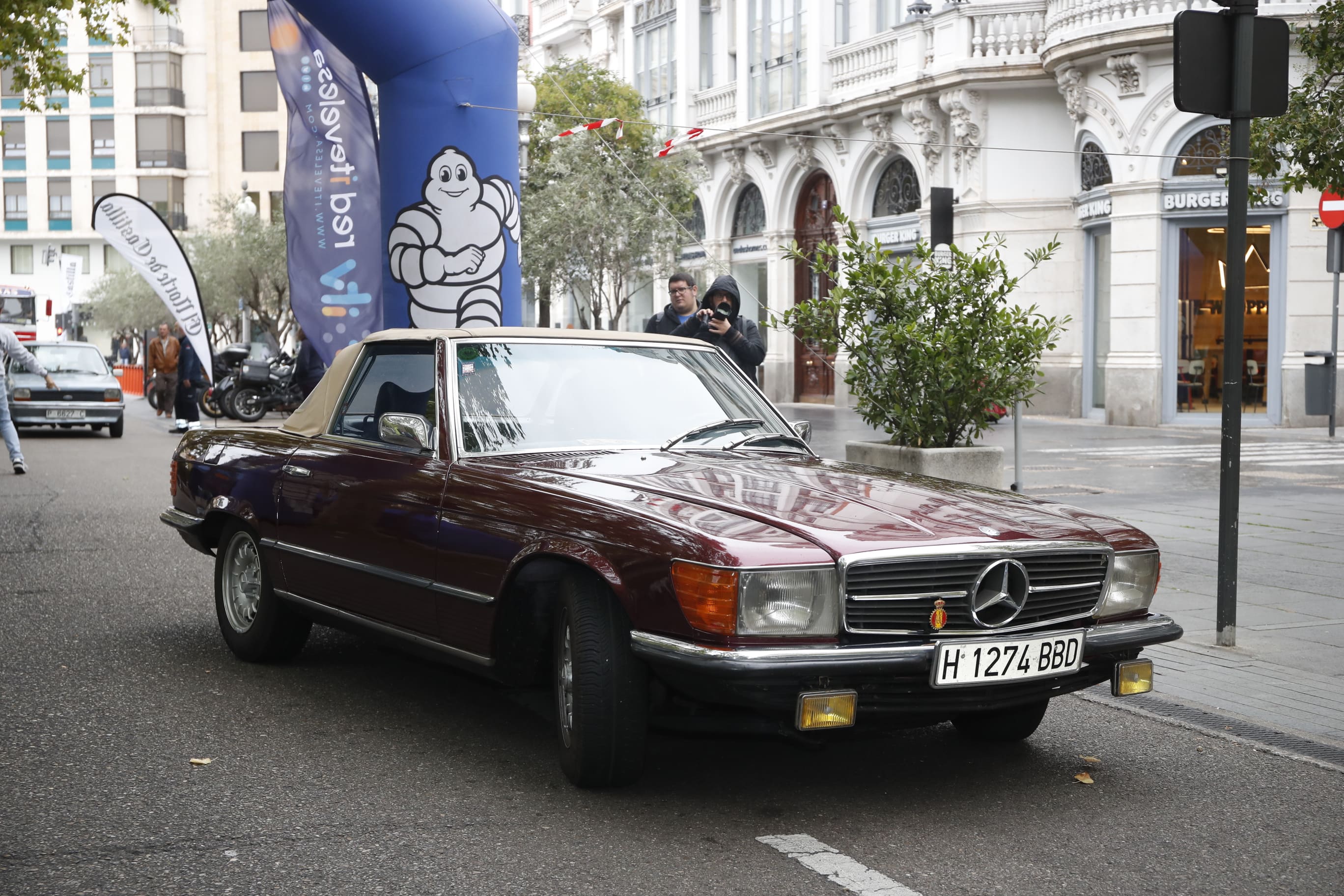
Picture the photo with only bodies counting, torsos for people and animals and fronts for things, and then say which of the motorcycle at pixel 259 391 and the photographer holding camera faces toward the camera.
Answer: the photographer holding camera

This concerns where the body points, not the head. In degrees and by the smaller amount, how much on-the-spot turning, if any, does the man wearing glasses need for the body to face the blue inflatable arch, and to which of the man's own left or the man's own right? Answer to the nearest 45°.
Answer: approximately 90° to the man's own right

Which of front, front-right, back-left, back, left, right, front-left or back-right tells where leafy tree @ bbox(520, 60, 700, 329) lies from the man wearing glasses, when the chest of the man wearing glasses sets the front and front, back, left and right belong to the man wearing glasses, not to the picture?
back-right

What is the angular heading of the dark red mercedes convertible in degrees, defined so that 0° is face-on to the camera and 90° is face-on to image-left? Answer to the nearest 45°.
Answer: approximately 315°

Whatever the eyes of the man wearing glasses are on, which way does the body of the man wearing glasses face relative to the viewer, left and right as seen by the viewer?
facing the viewer and to the left of the viewer

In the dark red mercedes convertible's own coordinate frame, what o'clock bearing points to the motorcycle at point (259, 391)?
The motorcycle is roughly at 7 o'clock from the dark red mercedes convertible.

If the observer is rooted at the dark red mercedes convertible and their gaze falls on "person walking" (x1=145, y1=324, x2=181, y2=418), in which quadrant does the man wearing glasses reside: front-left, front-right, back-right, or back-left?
front-right

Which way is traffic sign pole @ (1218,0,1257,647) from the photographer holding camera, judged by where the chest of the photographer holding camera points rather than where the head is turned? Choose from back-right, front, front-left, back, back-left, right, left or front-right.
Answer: front-left

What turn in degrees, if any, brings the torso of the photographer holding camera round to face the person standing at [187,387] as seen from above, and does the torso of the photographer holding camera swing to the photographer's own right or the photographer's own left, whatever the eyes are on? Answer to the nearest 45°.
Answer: approximately 135° to the photographer's own right

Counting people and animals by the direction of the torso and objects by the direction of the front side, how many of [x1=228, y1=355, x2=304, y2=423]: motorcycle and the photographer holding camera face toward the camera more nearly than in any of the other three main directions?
1

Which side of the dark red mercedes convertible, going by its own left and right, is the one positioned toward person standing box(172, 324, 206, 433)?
back

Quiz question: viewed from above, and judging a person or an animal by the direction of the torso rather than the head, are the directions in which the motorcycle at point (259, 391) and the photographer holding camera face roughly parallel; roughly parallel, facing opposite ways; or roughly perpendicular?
roughly perpendicular

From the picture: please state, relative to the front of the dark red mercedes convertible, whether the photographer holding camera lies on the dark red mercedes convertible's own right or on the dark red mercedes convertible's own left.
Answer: on the dark red mercedes convertible's own left
